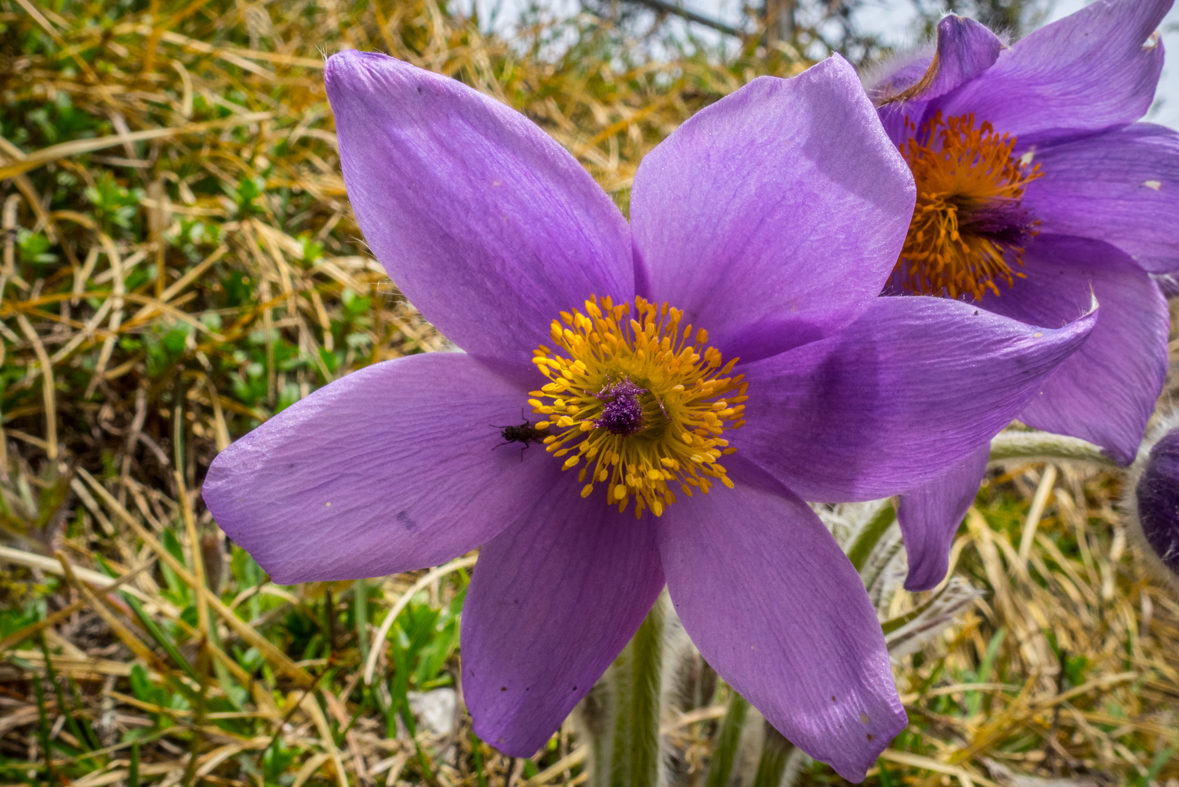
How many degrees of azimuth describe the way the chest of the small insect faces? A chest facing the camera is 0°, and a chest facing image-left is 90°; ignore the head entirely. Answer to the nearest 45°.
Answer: approximately 90°

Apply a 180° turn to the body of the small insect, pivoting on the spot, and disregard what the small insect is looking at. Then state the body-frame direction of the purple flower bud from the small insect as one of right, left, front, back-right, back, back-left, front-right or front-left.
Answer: front
